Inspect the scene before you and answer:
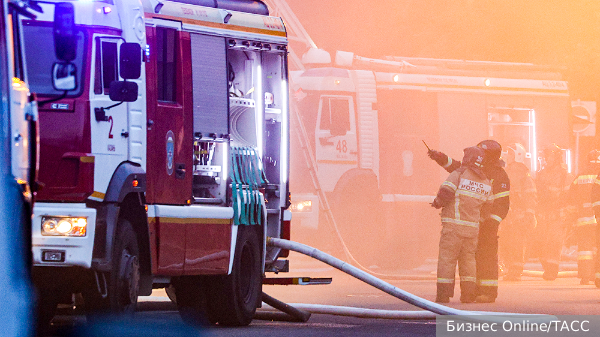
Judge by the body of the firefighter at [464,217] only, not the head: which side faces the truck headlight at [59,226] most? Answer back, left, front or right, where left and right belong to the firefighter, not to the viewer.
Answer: left

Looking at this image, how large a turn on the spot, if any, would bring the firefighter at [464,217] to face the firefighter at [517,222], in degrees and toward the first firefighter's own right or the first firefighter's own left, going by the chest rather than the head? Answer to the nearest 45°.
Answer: approximately 45° to the first firefighter's own right

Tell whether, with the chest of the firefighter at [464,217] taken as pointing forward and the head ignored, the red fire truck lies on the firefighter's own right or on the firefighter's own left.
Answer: on the firefighter's own left

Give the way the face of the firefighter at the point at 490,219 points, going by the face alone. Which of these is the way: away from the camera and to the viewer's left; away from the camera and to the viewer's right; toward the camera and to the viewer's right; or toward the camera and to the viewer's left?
away from the camera and to the viewer's left

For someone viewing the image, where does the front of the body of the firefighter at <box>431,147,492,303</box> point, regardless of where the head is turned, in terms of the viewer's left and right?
facing away from the viewer and to the left of the viewer

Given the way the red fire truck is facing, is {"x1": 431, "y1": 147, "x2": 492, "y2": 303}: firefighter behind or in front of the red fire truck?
behind

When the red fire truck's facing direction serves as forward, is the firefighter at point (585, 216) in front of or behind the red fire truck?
behind

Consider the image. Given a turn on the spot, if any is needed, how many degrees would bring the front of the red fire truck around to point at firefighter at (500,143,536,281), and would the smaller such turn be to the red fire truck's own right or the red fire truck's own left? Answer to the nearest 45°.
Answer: approximately 180°

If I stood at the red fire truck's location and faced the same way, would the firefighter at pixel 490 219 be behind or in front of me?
behind

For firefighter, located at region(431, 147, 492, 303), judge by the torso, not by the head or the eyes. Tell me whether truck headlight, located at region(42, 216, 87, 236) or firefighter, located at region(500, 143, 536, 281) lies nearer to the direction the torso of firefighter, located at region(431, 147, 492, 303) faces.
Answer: the firefighter
